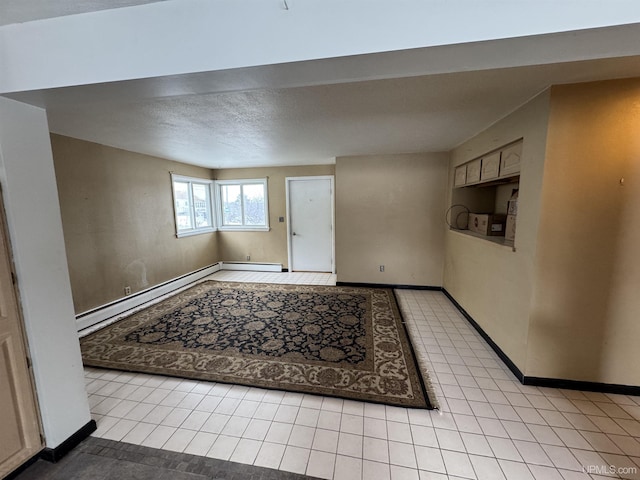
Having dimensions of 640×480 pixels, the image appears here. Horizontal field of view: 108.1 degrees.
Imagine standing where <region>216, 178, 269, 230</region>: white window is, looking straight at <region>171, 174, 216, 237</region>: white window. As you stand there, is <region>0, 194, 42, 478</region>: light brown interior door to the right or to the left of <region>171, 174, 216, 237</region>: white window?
left

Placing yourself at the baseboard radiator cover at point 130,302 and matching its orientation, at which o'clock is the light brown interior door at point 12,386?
The light brown interior door is roughly at 2 o'clock from the baseboard radiator cover.

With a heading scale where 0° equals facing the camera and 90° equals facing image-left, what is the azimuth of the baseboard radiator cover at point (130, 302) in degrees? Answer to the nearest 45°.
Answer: approximately 315°

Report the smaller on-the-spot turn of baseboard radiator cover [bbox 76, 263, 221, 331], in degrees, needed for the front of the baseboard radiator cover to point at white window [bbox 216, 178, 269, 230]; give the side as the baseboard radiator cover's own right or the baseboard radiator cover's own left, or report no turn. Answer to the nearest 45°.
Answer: approximately 90° to the baseboard radiator cover's own left

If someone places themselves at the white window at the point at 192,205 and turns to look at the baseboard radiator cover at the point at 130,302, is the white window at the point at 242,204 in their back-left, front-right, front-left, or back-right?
back-left

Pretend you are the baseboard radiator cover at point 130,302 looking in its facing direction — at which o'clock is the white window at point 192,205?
The white window is roughly at 9 o'clock from the baseboard radiator cover.

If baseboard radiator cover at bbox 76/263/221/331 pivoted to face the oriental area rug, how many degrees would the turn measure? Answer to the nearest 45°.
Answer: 0° — it already faces it
